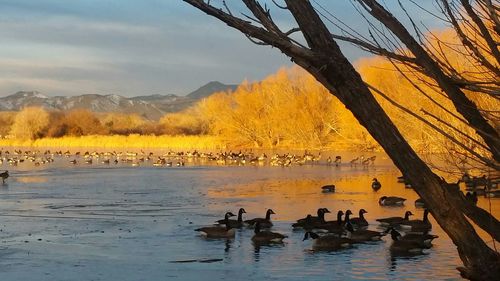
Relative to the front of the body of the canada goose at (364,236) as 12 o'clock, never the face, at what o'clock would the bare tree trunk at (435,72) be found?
The bare tree trunk is roughly at 9 o'clock from the canada goose.

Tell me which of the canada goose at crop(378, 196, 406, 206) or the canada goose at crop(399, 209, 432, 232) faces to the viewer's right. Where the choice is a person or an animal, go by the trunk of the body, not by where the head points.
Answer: the canada goose at crop(399, 209, 432, 232)

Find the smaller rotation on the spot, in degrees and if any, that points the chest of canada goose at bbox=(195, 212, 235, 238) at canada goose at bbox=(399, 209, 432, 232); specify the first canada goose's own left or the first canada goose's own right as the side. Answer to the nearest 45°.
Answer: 0° — it already faces it

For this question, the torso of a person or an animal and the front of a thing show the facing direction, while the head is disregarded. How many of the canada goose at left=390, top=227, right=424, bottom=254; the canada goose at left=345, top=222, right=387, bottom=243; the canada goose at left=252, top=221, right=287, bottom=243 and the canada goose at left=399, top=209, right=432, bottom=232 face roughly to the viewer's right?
1

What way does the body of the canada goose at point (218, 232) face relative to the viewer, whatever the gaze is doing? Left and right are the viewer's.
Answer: facing to the right of the viewer

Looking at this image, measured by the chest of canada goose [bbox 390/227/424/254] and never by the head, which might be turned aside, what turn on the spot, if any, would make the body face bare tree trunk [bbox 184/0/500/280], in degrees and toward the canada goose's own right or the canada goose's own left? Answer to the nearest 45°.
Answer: approximately 90° to the canada goose's own left

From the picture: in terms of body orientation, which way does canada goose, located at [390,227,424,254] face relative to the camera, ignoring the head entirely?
to the viewer's left

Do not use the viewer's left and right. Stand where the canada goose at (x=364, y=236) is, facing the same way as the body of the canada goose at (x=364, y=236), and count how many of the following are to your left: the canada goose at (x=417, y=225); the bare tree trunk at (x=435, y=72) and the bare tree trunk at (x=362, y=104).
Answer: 2

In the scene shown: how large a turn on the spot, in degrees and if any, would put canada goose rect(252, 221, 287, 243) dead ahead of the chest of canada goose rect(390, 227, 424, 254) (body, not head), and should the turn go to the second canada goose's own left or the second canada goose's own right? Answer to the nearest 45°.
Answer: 0° — it already faces it

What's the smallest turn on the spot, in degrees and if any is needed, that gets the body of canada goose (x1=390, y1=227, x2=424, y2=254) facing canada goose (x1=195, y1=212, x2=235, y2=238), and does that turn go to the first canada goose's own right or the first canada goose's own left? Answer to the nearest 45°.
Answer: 0° — it already faces it

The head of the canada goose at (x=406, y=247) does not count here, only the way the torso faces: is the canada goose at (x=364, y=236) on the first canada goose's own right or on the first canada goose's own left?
on the first canada goose's own right

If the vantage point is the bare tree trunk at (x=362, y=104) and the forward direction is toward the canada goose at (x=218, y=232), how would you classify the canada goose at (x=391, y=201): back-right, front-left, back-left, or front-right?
front-right

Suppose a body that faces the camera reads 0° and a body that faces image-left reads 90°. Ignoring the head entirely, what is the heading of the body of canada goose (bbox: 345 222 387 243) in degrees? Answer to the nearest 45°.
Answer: approximately 90°
